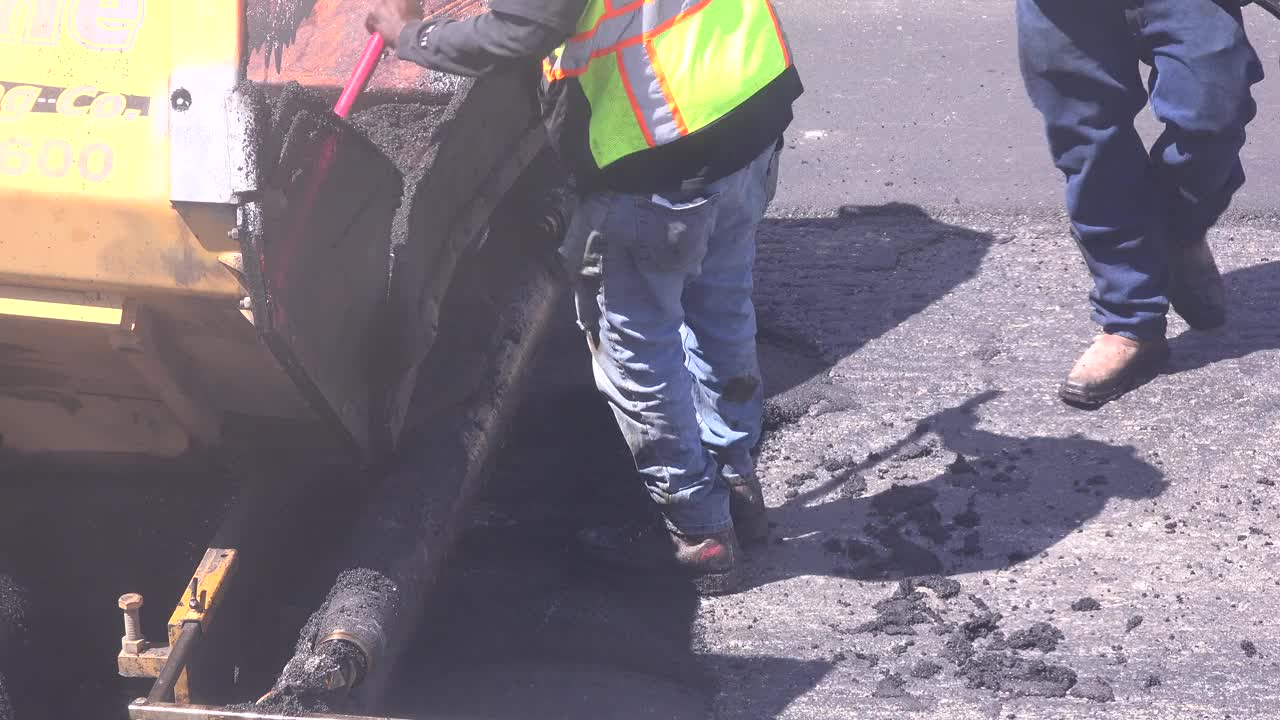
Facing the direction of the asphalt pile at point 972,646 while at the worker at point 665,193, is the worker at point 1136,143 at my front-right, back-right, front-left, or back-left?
front-left

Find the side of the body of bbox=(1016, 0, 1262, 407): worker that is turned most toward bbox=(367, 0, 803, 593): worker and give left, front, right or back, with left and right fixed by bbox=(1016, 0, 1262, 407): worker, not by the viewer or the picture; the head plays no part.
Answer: front

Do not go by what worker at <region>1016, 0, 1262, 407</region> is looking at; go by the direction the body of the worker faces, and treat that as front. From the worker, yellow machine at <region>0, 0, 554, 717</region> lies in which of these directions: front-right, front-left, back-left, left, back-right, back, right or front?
front

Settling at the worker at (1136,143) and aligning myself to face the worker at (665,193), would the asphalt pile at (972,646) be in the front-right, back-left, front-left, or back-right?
front-left

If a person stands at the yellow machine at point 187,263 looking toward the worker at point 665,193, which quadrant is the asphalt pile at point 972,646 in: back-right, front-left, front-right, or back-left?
front-right

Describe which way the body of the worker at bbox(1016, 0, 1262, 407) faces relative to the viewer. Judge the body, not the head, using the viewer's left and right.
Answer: facing the viewer and to the left of the viewer
